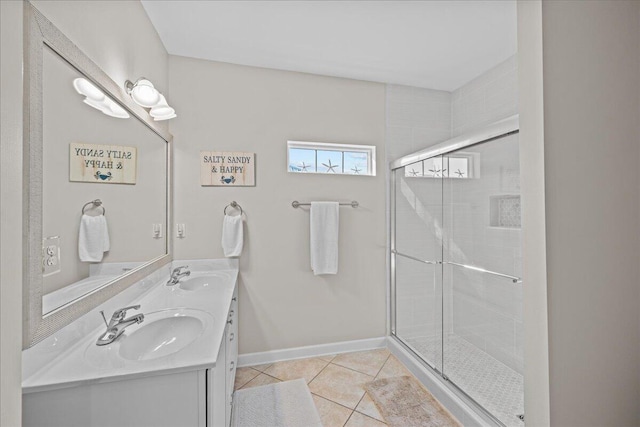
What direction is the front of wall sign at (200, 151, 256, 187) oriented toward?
toward the camera

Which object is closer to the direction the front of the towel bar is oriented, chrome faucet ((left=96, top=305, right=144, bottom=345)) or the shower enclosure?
the chrome faucet

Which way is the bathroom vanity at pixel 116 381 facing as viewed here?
to the viewer's right

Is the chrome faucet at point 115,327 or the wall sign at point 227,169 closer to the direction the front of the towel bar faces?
the chrome faucet

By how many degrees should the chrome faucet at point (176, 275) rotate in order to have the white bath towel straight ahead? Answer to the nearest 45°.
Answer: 0° — it already faces it

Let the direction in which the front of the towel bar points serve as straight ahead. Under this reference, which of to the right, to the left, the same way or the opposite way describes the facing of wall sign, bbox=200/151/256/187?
the same way

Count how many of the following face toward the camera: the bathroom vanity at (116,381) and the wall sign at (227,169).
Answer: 1

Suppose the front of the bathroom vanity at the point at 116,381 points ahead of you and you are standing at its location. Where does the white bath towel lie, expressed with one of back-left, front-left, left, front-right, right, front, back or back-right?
front-left

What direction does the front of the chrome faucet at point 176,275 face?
to the viewer's right

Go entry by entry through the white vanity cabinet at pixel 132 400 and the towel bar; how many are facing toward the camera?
1

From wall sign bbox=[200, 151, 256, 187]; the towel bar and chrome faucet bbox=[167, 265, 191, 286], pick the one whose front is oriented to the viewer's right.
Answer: the chrome faucet

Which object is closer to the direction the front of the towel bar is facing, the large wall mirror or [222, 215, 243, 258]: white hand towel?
the large wall mirror

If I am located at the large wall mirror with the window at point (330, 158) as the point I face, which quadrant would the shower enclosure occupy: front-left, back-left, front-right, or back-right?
front-right

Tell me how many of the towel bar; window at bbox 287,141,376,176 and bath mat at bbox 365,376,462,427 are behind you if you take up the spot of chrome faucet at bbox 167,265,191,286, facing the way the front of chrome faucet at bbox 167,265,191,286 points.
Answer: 0

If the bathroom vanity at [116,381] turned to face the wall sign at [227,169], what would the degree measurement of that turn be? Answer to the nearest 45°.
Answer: approximately 45° to its left

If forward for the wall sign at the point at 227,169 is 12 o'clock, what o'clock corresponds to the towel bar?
The towel bar is roughly at 9 o'clock from the wall sign.

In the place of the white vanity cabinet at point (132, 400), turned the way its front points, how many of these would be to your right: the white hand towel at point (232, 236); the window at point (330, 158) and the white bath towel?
0
